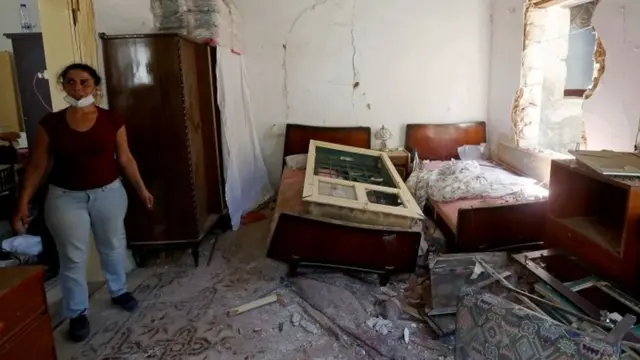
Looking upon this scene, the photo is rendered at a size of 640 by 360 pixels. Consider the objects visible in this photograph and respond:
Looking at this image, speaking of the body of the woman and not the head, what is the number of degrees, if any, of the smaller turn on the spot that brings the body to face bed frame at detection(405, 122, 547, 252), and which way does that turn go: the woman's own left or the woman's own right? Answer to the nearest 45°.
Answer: approximately 90° to the woman's own left

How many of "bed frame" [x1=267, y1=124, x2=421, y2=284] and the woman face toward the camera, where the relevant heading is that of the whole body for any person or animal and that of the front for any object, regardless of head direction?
2

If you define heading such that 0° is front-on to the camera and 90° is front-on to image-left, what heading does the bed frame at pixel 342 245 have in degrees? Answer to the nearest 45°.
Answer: approximately 0°

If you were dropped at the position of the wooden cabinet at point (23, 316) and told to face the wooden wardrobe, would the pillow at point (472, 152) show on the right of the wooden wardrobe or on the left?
right

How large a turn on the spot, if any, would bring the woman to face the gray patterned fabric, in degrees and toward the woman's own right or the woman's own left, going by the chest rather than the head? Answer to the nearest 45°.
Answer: approximately 45° to the woman's own left

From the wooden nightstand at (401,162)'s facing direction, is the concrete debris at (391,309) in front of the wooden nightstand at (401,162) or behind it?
in front

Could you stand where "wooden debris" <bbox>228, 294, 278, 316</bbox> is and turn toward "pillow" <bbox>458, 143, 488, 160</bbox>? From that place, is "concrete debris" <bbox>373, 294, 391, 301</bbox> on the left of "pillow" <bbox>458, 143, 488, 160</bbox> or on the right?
right

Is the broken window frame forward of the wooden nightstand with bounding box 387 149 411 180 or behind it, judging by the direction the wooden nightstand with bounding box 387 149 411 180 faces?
forward

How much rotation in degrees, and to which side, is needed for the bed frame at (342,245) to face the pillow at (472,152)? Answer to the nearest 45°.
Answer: approximately 135° to its left

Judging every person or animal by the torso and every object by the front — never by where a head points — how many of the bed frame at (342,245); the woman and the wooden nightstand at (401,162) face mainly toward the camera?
3

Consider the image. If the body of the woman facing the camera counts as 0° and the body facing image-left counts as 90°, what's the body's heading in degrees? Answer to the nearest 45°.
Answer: approximately 0°
